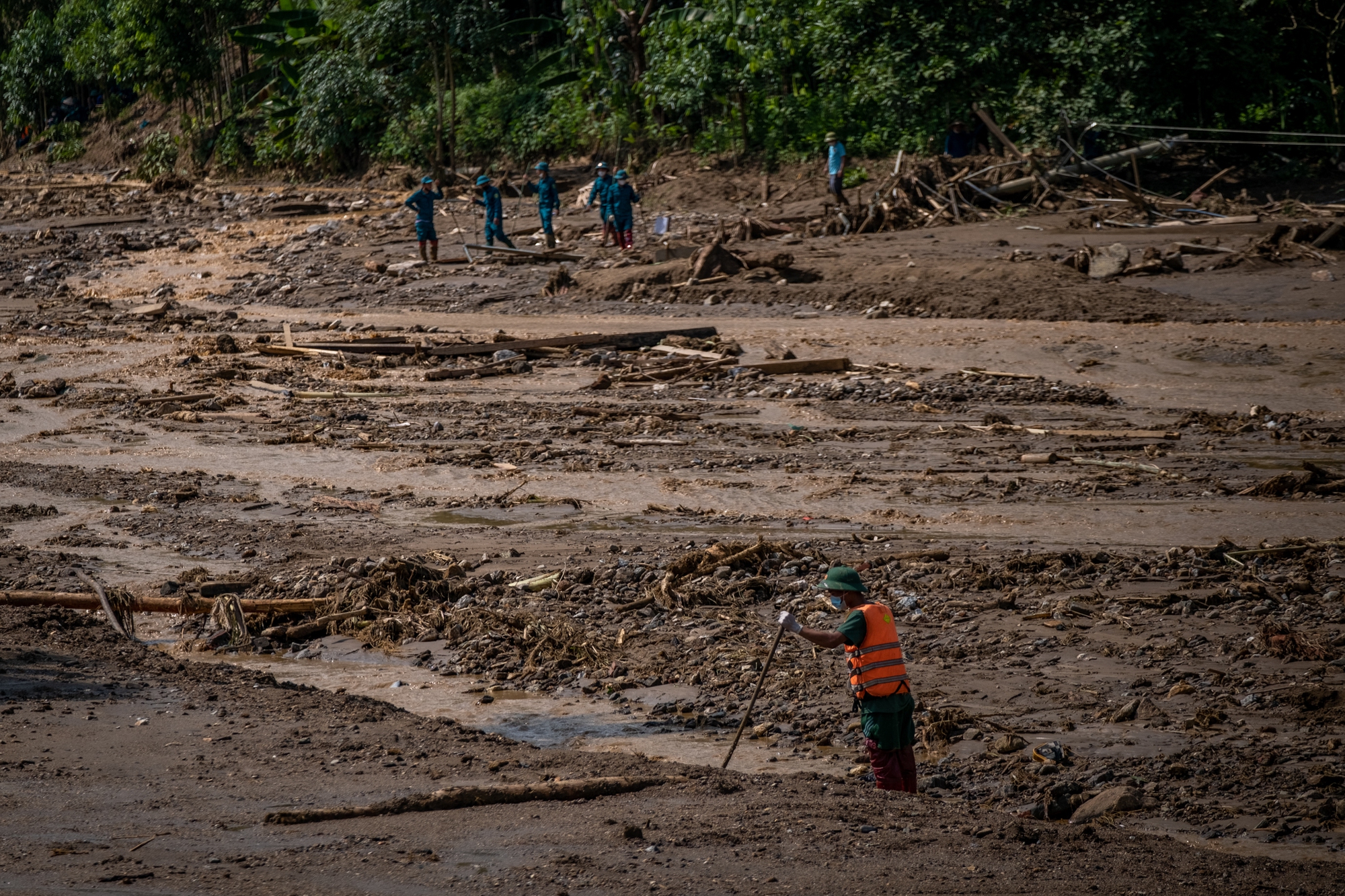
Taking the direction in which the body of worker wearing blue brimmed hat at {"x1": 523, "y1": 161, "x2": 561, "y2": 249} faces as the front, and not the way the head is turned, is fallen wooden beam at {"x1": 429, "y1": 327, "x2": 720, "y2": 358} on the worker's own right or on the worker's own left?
on the worker's own left

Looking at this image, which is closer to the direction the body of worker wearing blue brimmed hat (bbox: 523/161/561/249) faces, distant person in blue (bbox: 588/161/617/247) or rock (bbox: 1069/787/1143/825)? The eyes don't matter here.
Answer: the rock

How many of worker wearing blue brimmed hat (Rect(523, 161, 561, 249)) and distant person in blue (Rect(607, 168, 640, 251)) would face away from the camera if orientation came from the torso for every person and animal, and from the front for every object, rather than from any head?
0

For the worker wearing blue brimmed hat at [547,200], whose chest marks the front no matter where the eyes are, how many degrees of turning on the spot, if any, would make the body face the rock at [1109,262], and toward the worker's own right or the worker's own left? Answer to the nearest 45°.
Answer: approximately 90° to the worker's own left

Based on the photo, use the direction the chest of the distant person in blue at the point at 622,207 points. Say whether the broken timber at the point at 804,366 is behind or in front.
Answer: in front

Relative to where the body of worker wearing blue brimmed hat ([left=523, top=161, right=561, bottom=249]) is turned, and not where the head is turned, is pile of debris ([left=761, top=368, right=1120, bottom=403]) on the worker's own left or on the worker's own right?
on the worker's own left

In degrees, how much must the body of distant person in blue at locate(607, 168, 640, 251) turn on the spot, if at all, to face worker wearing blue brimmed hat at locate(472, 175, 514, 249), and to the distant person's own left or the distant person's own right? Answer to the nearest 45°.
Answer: approximately 90° to the distant person's own right

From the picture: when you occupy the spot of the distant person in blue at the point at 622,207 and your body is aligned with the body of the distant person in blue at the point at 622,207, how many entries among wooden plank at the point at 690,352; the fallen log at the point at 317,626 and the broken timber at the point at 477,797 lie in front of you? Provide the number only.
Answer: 3

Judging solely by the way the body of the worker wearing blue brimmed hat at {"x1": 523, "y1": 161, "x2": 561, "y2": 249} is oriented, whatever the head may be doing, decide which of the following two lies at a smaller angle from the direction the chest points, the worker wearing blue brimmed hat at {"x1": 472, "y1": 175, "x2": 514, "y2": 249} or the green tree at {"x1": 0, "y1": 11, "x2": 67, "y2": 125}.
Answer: the worker wearing blue brimmed hat

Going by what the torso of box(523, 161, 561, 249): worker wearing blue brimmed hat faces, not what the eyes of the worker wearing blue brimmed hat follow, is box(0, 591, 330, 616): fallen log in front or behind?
in front

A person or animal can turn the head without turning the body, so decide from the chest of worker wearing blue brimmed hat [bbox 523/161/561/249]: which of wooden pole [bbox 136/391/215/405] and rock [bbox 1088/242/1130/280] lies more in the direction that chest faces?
the wooden pole

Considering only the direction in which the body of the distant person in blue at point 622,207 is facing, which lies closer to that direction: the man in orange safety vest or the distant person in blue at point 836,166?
the man in orange safety vest

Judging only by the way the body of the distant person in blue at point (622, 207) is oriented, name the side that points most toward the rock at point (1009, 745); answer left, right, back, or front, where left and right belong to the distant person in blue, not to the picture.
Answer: front

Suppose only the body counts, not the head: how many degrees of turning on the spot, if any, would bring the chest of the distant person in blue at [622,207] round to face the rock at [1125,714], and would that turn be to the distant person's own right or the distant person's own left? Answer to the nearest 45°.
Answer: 0° — they already face it

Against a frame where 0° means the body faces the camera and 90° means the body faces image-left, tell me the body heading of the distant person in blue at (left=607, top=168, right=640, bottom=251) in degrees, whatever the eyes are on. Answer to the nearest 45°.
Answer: approximately 0°

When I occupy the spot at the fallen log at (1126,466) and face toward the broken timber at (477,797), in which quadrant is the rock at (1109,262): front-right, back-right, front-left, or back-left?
back-right
